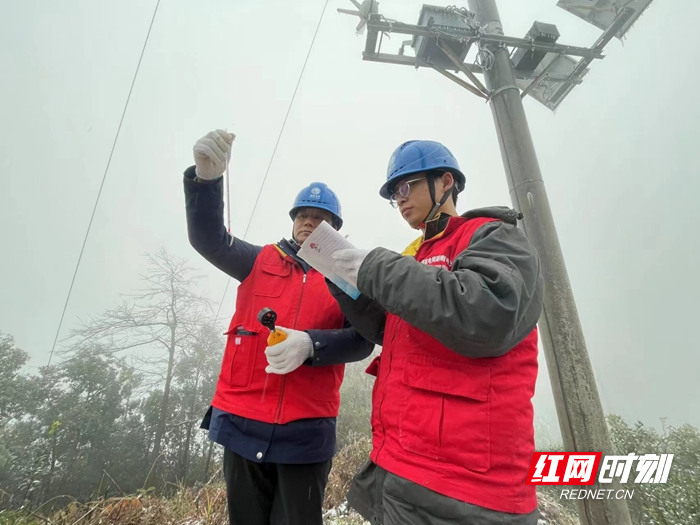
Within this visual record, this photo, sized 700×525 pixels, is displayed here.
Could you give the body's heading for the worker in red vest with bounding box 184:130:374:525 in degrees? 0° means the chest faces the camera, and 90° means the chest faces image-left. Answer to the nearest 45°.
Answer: approximately 0°

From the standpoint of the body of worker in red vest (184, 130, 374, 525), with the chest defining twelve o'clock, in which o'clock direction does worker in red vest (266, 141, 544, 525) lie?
worker in red vest (266, 141, 544, 525) is roughly at 11 o'clock from worker in red vest (184, 130, 374, 525).

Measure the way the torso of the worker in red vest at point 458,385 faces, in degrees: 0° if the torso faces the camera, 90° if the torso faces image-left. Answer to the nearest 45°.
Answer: approximately 45°
